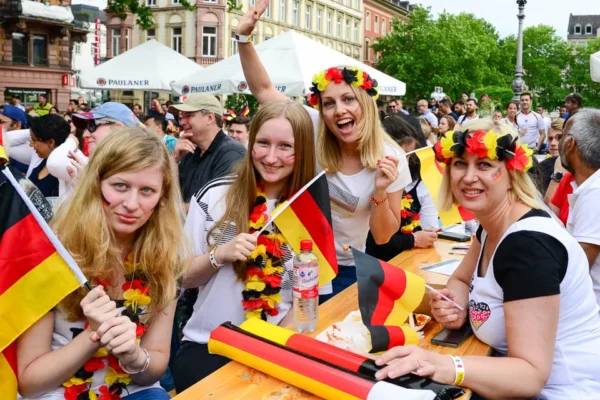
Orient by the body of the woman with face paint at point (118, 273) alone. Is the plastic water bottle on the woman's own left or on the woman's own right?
on the woman's own left

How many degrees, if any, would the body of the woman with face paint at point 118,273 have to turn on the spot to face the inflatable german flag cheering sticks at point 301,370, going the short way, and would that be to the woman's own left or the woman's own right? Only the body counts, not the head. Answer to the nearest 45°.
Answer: approximately 45° to the woman's own left

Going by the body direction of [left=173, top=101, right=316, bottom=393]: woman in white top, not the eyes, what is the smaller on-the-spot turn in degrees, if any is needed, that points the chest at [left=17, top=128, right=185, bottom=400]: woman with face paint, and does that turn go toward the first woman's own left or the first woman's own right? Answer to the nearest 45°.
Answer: approximately 90° to the first woman's own right

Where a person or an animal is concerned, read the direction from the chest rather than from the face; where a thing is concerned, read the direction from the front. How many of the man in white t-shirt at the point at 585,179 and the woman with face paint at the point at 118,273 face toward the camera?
1

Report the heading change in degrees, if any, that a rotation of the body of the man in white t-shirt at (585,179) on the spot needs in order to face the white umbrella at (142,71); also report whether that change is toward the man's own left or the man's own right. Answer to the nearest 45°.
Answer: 0° — they already face it

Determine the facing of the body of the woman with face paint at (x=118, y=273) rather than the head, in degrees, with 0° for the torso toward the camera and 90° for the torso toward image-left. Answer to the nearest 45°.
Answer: approximately 0°

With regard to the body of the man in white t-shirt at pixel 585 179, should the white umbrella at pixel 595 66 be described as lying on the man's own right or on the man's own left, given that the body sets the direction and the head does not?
on the man's own right

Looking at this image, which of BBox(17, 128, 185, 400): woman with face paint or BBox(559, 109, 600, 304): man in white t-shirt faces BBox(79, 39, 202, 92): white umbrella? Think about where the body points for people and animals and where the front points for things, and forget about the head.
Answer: the man in white t-shirt

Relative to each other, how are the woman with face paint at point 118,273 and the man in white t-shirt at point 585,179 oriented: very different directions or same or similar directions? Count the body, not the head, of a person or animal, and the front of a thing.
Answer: very different directions

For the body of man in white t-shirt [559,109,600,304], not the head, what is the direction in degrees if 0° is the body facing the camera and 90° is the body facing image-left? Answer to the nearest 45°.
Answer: approximately 135°

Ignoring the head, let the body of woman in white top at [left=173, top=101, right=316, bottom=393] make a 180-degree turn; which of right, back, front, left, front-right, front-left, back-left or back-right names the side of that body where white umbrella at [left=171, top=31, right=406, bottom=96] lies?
front-right

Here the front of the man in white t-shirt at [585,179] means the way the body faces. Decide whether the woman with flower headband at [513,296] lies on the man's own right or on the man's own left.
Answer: on the man's own left
